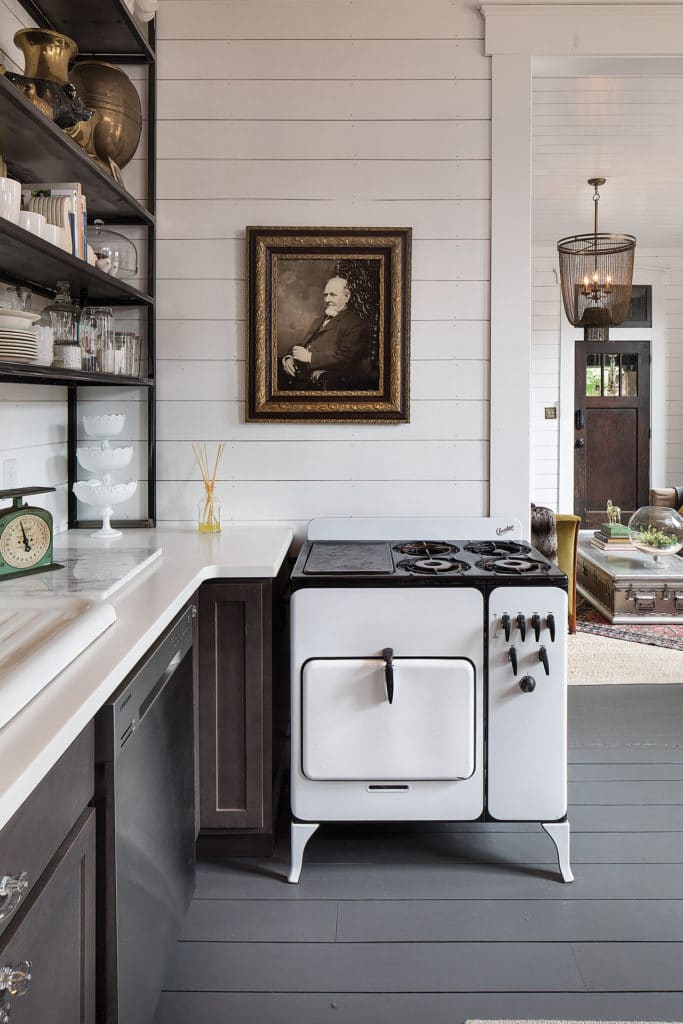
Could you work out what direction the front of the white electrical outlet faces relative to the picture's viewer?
facing the viewer and to the right of the viewer

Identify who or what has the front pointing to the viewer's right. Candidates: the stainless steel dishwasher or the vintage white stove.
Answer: the stainless steel dishwasher

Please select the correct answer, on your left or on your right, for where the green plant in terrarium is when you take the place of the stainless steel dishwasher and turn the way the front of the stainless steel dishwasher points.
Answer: on your left

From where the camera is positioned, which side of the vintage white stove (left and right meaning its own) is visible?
front

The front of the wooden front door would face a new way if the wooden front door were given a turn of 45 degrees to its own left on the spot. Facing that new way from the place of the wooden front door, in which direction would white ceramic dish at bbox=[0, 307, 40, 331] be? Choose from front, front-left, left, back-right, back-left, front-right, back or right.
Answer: front-right

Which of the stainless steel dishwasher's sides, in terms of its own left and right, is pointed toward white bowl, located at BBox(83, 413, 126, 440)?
left

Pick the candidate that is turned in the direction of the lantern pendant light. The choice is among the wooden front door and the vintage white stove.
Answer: the wooden front door

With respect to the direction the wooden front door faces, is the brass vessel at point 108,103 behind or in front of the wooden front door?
in front

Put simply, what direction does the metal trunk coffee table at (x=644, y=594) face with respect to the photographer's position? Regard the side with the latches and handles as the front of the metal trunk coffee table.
facing the viewer

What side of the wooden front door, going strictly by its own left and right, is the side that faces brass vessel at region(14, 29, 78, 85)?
front

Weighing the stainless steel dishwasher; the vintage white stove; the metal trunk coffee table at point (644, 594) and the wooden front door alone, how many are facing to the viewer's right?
1

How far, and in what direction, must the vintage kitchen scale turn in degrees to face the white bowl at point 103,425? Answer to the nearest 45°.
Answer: approximately 135° to its left

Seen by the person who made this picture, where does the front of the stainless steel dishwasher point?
facing to the right of the viewer

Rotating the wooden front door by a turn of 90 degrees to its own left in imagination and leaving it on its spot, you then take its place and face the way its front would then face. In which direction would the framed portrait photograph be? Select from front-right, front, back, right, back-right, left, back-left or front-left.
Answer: right
